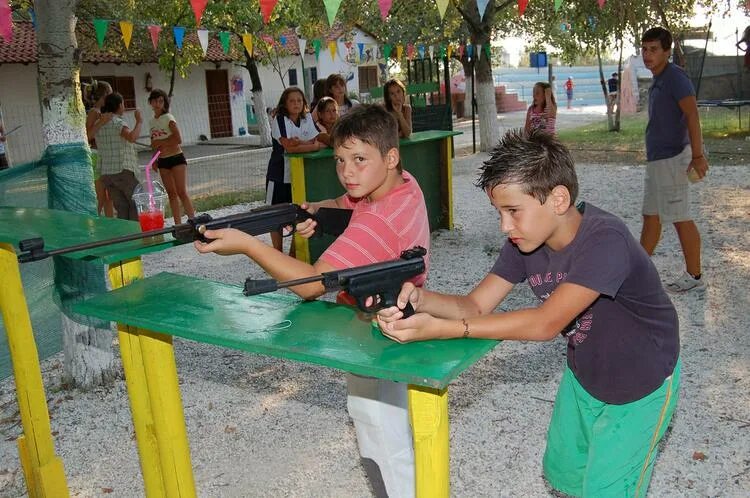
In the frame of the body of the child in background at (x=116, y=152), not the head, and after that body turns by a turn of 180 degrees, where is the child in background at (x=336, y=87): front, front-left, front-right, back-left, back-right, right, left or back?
back-left

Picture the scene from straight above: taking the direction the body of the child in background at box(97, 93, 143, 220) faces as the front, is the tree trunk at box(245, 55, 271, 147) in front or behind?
in front

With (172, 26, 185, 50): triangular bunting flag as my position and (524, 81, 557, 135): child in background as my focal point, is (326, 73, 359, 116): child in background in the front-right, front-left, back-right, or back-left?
front-right

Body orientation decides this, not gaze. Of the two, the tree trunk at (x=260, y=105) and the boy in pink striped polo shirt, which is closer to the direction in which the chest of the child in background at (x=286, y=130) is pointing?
the boy in pink striped polo shirt

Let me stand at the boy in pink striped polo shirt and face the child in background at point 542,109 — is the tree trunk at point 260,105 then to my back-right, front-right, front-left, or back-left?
front-left

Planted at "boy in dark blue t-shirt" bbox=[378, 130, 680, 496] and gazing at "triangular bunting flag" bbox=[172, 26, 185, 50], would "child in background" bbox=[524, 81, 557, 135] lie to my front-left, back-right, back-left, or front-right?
front-right

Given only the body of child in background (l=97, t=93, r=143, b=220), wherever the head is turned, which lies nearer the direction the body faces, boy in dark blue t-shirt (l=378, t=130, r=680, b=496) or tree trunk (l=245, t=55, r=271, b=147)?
the tree trunk

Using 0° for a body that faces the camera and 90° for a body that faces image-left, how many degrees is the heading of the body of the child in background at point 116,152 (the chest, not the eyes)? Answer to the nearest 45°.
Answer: approximately 225°

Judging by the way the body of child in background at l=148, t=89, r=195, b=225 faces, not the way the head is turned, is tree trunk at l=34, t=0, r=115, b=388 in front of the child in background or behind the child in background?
in front

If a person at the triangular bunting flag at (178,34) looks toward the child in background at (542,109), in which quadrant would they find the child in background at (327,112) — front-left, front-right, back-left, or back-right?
front-right

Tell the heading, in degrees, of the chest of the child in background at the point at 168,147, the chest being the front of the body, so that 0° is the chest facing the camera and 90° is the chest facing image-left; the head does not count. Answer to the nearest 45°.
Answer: approximately 45°

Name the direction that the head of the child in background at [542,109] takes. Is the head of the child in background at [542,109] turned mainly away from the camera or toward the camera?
toward the camera

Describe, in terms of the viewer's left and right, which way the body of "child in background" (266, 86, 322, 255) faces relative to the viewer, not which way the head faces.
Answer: facing the viewer and to the right of the viewer

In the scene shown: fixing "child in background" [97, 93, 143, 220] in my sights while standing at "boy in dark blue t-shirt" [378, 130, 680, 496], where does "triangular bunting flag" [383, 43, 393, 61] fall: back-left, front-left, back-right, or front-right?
front-right

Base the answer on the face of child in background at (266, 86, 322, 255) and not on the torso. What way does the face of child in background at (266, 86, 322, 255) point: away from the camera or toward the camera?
toward the camera
